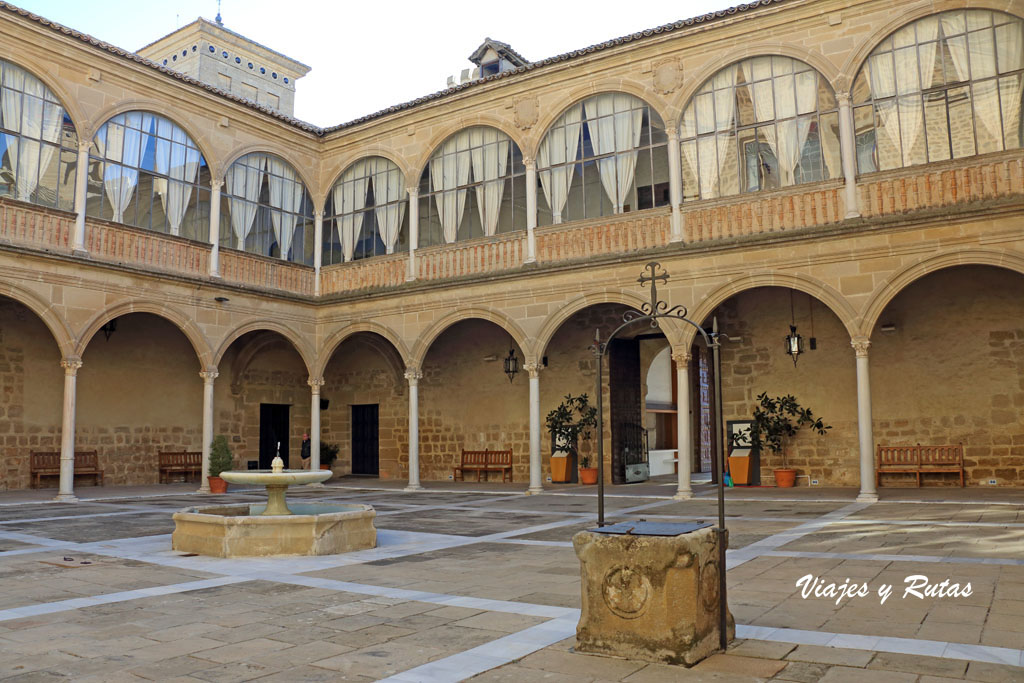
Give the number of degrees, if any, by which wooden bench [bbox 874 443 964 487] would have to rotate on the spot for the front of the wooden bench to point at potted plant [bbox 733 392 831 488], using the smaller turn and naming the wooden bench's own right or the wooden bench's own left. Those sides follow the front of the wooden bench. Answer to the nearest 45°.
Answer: approximately 90° to the wooden bench's own right

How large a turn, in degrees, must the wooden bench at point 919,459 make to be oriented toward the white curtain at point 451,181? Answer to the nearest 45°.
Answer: approximately 90° to its right

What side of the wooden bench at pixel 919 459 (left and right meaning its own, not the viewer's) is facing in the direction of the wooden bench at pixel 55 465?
right

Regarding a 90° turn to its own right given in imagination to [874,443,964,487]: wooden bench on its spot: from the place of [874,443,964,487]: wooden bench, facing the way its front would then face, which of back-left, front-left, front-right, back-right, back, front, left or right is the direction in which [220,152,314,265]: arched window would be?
front

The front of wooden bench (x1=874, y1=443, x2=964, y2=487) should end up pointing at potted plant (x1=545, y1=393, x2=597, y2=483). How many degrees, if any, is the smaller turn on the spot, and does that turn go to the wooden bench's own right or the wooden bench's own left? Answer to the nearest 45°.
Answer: approximately 90° to the wooden bench's own right

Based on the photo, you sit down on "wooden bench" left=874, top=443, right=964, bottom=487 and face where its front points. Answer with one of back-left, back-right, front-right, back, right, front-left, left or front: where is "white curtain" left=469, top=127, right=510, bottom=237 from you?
right

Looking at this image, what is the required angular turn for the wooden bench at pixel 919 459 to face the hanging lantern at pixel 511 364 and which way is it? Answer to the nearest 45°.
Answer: approximately 90° to its right

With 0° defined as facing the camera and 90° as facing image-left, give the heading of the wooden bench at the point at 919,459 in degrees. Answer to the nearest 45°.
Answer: approximately 0°

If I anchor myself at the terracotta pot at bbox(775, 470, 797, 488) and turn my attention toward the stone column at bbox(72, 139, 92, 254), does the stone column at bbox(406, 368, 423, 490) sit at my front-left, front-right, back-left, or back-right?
front-right

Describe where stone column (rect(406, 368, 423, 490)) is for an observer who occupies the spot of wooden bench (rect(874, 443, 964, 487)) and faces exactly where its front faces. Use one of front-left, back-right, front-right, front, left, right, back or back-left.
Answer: right

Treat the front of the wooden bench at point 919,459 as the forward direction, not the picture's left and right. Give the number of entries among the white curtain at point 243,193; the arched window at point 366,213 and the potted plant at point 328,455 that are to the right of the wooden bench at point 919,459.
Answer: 3
